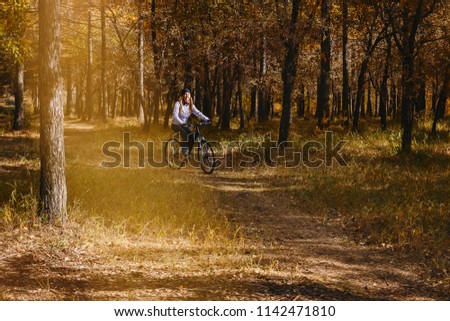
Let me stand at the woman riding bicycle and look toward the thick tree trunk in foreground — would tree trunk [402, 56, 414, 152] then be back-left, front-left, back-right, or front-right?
back-left

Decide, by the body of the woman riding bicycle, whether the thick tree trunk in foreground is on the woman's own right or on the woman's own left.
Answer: on the woman's own right

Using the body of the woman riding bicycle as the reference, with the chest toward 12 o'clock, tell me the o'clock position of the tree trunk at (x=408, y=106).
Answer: The tree trunk is roughly at 10 o'clock from the woman riding bicycle.

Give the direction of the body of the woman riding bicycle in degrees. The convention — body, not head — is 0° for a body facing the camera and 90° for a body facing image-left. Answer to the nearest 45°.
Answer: approximately 315°
